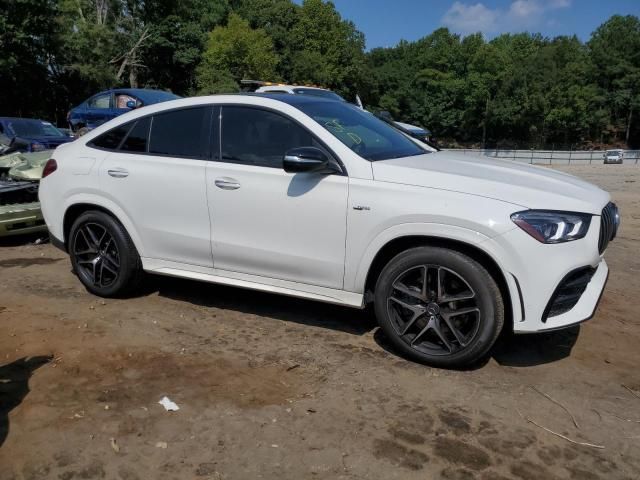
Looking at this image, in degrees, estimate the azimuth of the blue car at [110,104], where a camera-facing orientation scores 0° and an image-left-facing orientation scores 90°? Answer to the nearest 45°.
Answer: approximately 315°

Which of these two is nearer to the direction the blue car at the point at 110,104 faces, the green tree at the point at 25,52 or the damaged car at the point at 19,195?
the damaged car

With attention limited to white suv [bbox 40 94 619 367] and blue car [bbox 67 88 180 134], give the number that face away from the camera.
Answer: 0

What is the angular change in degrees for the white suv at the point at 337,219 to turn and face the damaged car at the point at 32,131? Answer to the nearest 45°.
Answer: approximately 180°

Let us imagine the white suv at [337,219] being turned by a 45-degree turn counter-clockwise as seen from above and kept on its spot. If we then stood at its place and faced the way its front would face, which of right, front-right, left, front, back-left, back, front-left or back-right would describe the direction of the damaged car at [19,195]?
back-left

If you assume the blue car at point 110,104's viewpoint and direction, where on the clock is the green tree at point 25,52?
The green tree is roughly at 7 o'clock from the blue car.

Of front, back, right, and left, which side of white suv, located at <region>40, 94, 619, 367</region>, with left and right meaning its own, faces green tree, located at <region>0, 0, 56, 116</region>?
back

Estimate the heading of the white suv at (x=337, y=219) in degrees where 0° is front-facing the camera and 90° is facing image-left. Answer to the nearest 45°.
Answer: approximately 315°
